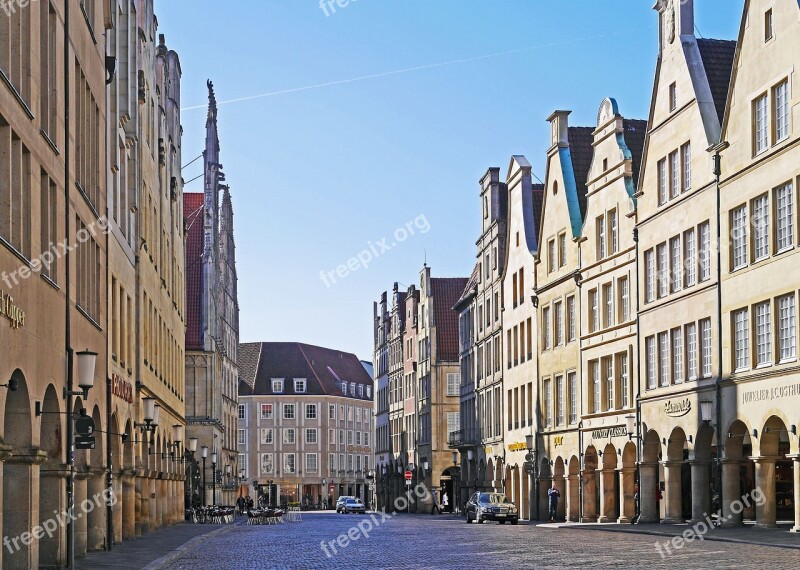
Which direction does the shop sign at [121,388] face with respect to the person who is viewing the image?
facing the viewer and to the right of the viewer

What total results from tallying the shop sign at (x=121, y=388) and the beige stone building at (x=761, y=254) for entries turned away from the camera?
0

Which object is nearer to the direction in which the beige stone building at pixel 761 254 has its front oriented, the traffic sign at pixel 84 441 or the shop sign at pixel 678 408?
the traffic sign

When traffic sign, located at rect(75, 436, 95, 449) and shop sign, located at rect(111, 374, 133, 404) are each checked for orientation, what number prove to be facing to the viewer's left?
0

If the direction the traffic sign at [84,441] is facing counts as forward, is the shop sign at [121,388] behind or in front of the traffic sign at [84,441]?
behind

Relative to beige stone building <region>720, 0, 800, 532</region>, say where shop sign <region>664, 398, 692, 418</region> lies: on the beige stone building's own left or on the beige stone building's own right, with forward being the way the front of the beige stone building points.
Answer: on the beige stone building's own right
